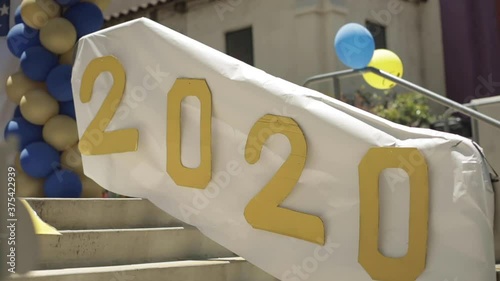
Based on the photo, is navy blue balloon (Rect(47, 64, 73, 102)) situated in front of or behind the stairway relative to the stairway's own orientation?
behind

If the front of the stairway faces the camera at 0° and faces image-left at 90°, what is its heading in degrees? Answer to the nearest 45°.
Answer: approximately 0°

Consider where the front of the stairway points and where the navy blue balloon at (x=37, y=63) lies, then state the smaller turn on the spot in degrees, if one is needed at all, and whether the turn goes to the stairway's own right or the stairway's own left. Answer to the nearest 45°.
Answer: approximately 180°

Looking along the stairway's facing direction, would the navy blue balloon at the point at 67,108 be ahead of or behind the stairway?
behind

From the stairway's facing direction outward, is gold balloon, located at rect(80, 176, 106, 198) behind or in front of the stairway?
behind

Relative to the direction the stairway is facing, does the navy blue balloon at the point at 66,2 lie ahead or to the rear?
to the rear

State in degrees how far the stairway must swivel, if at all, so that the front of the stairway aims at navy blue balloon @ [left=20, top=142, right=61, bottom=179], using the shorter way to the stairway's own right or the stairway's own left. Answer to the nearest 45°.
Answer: approximately 180°

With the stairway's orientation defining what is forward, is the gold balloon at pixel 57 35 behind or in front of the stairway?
behind
